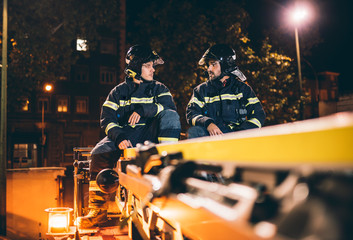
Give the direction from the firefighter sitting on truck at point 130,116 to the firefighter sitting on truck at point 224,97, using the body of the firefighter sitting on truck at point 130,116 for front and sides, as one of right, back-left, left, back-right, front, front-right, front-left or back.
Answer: left

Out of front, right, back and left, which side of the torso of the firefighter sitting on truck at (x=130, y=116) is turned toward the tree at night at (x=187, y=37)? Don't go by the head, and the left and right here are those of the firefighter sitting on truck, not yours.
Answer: back

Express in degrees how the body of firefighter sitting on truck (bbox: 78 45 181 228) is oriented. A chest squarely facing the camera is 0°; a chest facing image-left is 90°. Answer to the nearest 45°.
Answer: approximately 0°

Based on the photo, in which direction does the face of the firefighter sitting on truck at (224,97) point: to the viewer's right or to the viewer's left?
to the viewer's left
